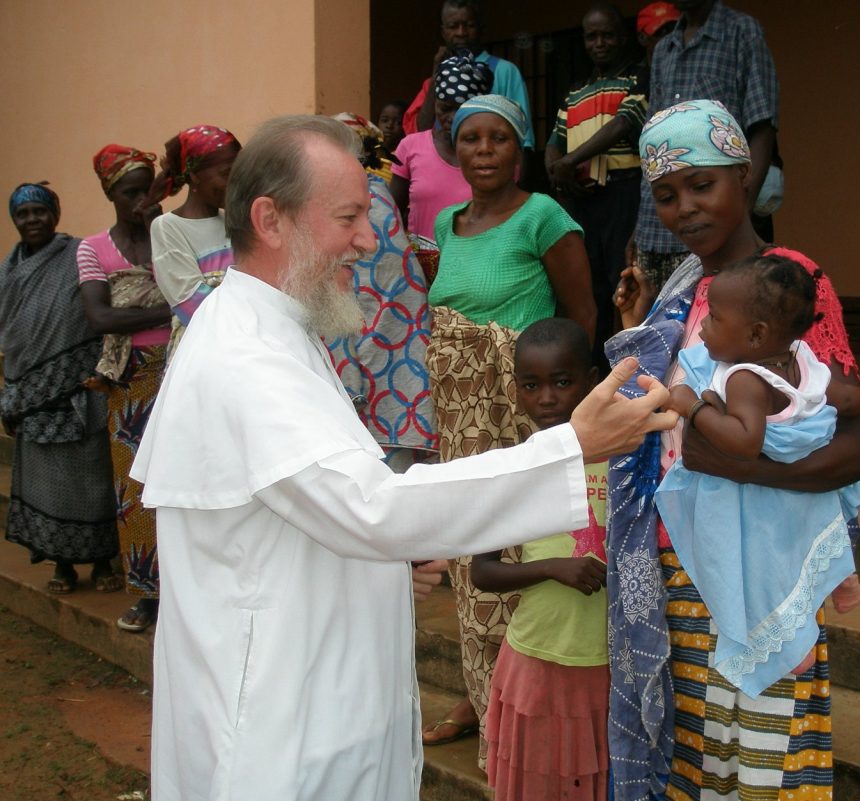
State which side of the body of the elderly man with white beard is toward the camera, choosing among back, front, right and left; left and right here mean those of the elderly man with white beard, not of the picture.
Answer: right

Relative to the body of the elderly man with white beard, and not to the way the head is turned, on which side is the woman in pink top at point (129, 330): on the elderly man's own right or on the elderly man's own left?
on the elderly man's own left

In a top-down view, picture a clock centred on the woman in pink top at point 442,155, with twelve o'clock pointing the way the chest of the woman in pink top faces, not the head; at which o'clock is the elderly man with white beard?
The elderly man with white beard is roughly at 12 o'clock from the woman in pink top.

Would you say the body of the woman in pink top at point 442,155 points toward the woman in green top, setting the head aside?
yes

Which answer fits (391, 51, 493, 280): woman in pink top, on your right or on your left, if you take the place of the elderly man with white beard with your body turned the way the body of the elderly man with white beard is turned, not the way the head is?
on your left

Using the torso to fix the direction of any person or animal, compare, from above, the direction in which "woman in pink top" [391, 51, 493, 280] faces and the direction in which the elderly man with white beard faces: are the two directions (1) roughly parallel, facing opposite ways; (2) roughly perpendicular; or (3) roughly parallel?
roughly perpendicular

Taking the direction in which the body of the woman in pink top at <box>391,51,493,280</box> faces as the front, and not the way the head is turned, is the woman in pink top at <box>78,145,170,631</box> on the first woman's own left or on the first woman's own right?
on the first woman's own right
